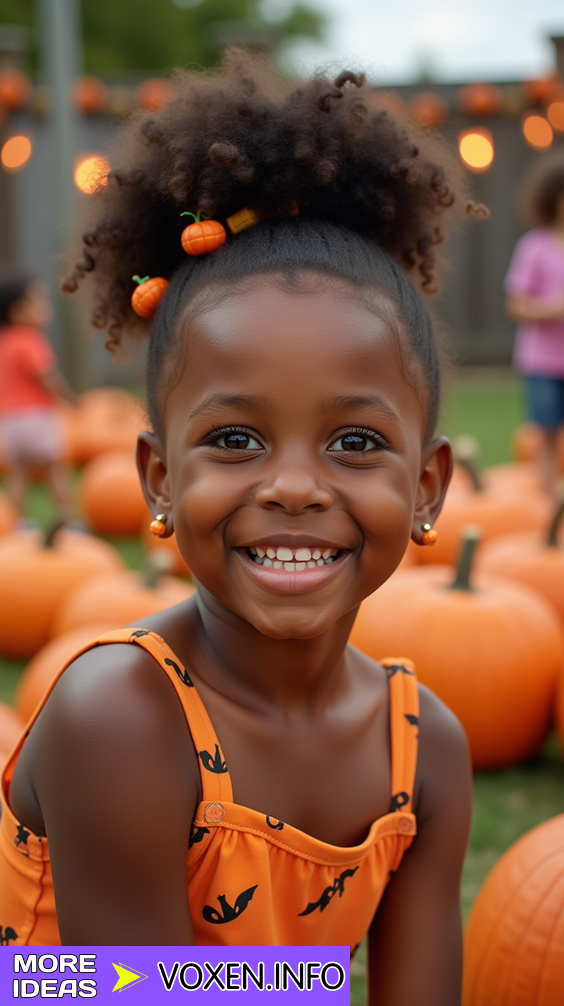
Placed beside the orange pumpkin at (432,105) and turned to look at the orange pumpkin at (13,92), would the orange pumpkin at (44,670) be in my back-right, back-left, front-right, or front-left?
front-left

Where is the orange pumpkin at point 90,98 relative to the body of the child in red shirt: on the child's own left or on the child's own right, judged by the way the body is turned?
on the child's own left

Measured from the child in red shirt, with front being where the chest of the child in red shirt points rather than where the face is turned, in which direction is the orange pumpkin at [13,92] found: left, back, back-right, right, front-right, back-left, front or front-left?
left

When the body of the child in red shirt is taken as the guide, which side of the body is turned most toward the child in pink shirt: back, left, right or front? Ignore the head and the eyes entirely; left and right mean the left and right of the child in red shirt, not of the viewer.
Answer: front

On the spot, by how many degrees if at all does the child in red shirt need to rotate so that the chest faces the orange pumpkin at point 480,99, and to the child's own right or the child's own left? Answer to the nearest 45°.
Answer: approximately 45° to the child's own left

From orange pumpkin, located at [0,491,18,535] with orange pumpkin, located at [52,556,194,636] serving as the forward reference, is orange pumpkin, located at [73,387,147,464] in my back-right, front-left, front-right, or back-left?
back-left

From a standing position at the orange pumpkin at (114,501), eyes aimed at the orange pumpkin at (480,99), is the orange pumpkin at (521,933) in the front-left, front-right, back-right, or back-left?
back-right

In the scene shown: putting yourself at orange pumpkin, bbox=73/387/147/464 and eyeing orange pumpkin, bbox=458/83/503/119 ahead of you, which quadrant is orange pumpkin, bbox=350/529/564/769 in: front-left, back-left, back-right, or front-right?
back-right

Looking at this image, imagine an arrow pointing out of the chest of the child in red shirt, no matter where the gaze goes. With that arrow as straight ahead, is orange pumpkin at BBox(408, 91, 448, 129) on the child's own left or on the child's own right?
on the child's own left

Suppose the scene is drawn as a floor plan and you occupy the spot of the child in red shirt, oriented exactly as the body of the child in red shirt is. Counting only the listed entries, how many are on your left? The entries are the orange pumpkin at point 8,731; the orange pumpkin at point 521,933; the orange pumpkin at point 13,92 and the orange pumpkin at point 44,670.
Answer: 1

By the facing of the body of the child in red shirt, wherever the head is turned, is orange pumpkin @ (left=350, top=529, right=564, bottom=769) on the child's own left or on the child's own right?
on the child's own right

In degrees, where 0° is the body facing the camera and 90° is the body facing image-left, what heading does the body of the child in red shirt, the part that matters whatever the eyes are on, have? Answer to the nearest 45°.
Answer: approximately 270°
